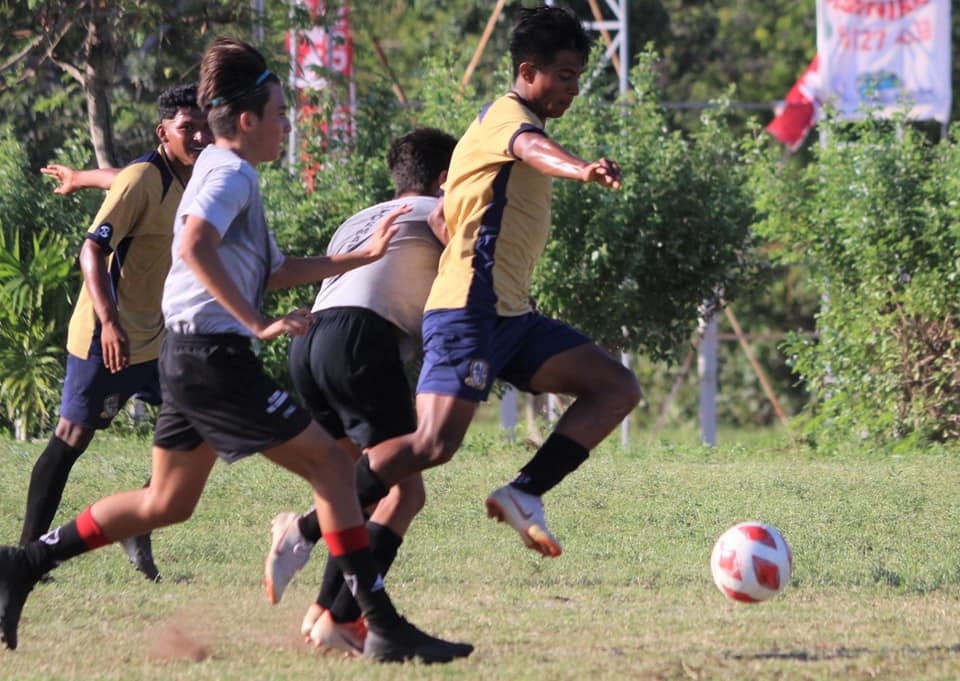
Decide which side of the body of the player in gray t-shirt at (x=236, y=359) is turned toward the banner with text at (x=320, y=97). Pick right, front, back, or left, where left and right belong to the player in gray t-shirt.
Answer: left

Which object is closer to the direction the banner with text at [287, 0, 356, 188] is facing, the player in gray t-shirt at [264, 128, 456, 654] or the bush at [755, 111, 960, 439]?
the player in gray t-shirt

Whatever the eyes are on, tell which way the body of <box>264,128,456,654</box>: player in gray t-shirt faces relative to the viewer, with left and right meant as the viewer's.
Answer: facing away from the viewer and to the right of the viewer

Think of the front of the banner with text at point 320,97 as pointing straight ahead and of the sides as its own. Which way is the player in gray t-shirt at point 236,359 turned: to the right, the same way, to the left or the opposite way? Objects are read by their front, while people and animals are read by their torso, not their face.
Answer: to the left

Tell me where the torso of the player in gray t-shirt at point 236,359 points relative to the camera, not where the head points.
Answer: to the viewer's right

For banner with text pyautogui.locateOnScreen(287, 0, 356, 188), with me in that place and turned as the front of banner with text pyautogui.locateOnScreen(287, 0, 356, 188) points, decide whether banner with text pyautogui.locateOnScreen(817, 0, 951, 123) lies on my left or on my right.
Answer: on my left

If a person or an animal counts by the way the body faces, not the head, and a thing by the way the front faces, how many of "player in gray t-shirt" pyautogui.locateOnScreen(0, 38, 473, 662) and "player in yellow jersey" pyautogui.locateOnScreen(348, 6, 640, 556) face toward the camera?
0

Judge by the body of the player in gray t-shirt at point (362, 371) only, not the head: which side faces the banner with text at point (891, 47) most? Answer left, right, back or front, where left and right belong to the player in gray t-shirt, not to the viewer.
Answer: front

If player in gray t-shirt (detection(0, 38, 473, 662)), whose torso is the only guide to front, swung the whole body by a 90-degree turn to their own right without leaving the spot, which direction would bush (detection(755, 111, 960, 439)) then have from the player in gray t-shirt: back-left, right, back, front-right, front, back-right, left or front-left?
back-left

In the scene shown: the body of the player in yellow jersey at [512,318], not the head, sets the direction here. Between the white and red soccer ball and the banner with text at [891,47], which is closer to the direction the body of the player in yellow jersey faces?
the white and red soccer ball

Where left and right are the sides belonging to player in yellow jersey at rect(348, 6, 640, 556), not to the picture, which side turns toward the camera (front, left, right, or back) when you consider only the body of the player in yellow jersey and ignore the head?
right

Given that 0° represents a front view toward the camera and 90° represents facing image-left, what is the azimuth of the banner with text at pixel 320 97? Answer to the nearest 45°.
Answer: approximately 0°

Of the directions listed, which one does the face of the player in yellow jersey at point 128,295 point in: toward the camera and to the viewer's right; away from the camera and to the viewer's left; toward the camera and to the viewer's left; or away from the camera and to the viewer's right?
toward the camera and to the viewer's right

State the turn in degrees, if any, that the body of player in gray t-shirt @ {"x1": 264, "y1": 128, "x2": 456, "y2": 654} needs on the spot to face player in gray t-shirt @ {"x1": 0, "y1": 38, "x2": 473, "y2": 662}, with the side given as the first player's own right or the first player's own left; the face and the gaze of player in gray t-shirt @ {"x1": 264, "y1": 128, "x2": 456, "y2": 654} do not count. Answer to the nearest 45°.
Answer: approximately 180°

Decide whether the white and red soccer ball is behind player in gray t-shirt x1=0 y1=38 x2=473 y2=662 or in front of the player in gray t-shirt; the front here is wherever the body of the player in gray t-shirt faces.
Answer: in front

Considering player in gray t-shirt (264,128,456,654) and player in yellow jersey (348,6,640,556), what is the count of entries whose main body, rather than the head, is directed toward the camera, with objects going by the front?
0

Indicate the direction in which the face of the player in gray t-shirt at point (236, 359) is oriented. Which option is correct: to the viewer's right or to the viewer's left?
to the viewer's right
